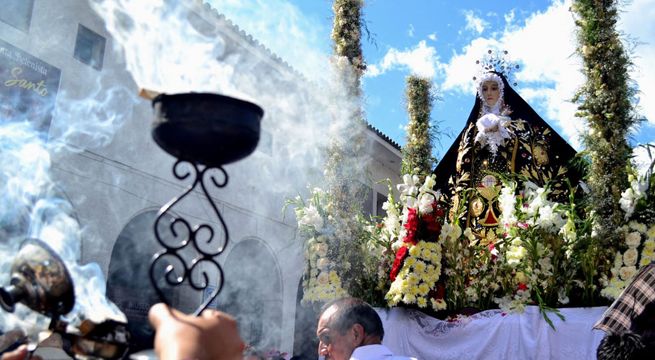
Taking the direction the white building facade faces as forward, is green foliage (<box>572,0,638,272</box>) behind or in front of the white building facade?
in front

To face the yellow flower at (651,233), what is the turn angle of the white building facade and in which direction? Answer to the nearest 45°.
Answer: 0° — it already faces it

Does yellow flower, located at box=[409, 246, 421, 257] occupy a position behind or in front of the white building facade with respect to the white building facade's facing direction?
in front

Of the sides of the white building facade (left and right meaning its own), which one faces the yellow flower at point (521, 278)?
front

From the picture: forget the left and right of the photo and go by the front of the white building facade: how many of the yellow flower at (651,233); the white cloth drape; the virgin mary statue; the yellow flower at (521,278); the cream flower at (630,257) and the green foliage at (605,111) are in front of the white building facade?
6

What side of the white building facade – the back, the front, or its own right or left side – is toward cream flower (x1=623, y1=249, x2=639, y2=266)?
front

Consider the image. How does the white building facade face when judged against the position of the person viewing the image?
facing the viewer and to the right of the viewer

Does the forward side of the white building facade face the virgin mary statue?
yes

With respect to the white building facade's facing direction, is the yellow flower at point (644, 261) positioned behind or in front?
in front
